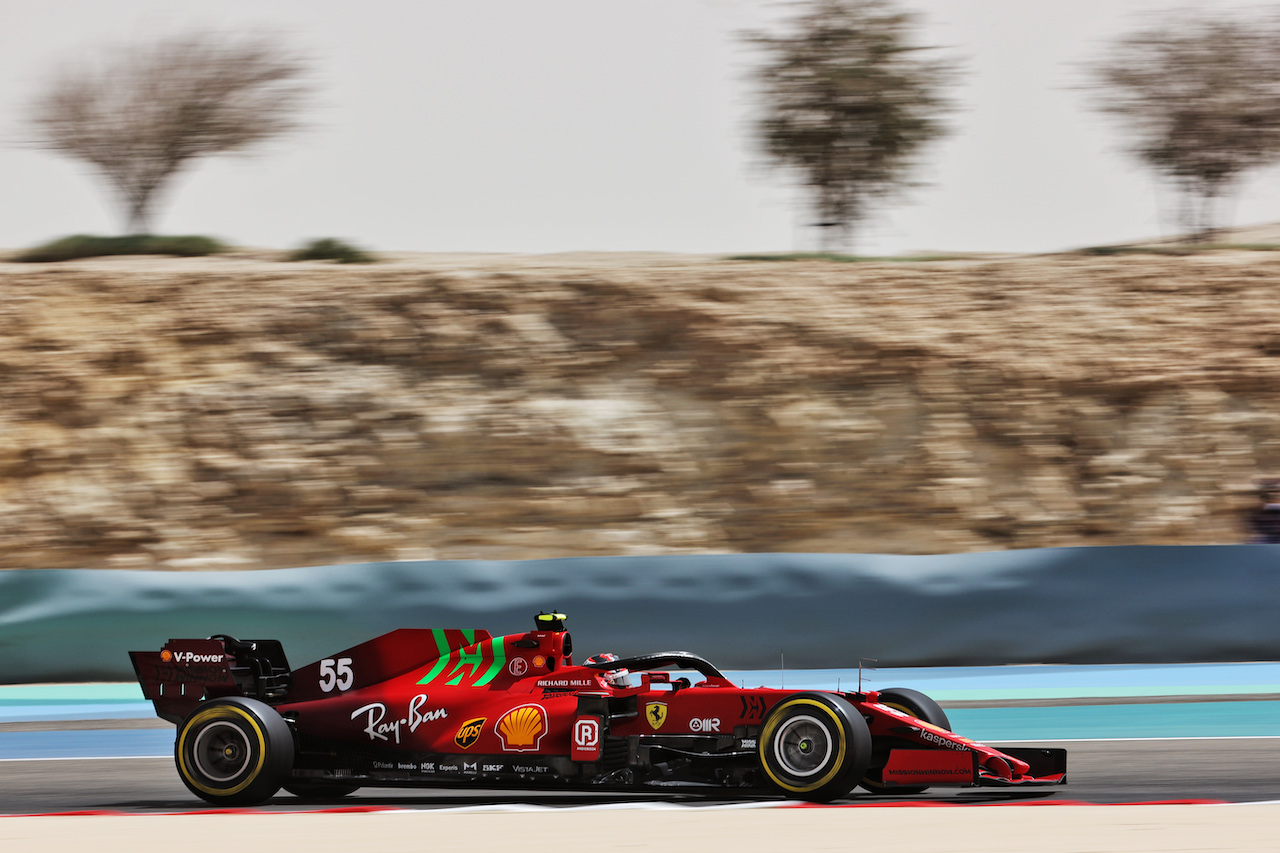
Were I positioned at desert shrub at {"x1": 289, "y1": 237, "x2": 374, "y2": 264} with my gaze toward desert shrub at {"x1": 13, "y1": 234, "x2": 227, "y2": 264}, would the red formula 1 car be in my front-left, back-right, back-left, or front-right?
back-left

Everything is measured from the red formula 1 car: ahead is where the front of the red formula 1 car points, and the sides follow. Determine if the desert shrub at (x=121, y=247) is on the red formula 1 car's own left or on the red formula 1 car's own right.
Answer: on the red formula 1 car's own left

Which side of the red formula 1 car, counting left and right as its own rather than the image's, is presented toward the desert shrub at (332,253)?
left

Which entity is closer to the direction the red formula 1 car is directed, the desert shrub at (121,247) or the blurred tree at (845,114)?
the blurred tree

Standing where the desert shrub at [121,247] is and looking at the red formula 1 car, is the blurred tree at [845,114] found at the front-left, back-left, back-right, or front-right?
front-left

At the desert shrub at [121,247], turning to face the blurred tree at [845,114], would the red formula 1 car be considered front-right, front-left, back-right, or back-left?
front-right

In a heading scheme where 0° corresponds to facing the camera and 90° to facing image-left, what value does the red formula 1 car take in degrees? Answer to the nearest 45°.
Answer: approximately 270°

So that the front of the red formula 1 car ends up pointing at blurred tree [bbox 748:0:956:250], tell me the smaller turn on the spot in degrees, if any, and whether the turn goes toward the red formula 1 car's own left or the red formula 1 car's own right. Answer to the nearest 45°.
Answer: approximately 90° to the red formula 1 car's own left
